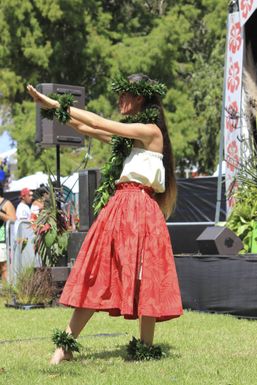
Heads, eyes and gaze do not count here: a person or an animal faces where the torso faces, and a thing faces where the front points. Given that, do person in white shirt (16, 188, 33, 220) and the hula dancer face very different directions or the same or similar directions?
very different directions

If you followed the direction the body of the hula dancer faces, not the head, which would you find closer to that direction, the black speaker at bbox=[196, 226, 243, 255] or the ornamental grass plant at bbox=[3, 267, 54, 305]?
the ornamental grass plant

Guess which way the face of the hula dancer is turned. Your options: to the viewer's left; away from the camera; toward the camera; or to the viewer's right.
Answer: to the viewer's left

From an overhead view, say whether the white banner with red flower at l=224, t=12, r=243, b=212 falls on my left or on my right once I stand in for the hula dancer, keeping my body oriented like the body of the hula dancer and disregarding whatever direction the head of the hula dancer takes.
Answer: on my right

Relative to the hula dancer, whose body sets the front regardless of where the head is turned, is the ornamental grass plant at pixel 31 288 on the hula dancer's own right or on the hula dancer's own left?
on the hula dancer's own right

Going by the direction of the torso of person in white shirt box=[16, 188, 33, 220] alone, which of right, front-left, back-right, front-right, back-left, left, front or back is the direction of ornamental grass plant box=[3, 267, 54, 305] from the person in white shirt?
right

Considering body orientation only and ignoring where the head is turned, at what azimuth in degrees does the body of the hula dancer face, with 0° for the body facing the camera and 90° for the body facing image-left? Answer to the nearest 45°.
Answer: approximately 90°
